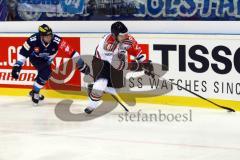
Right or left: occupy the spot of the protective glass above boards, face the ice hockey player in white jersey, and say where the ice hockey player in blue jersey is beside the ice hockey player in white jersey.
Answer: right
